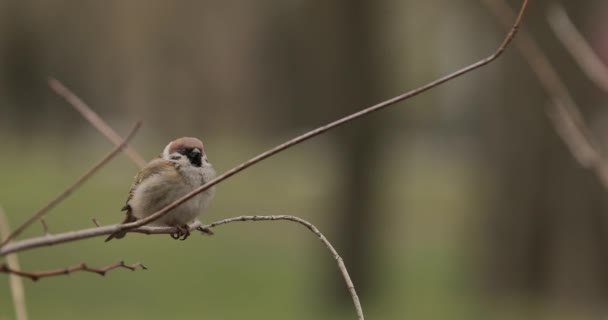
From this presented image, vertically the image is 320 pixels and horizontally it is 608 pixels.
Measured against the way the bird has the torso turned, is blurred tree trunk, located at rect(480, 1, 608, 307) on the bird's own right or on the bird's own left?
on the bird's own left

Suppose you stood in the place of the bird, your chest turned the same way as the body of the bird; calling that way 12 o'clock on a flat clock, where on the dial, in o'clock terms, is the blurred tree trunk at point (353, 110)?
The blurred tree trunk is roughly at 8 o'clock from the bird.

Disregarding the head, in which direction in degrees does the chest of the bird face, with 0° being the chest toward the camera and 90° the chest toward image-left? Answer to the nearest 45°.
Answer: approximately 315°

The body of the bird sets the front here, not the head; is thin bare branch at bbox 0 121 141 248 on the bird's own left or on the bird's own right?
on the bird's own right
